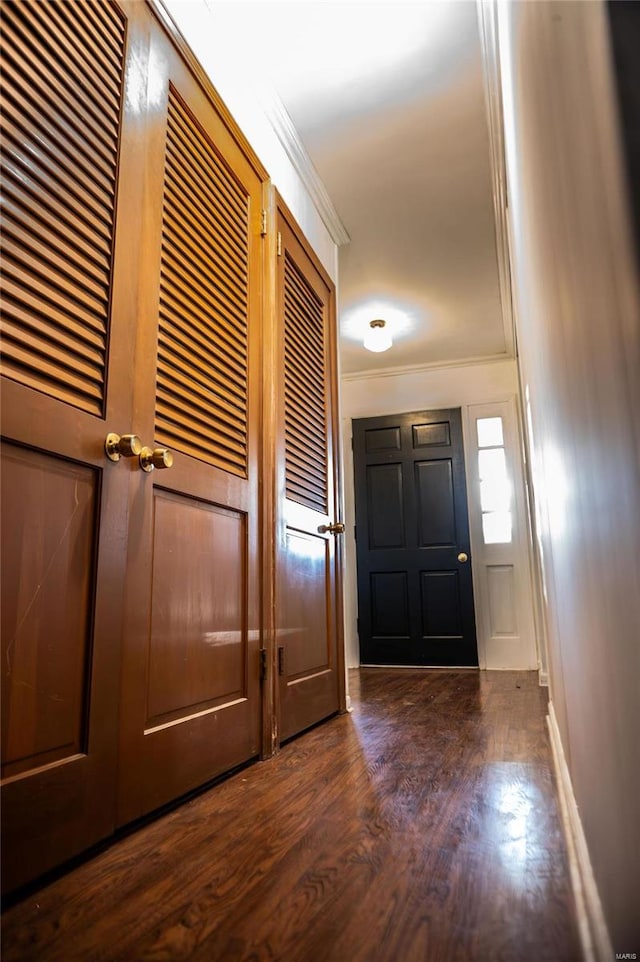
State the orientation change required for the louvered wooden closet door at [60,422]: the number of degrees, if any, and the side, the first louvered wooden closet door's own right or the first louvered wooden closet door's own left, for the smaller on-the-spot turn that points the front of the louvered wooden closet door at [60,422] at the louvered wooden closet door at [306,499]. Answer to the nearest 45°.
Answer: approximately 90° to the first louvered wooden closet door's own left

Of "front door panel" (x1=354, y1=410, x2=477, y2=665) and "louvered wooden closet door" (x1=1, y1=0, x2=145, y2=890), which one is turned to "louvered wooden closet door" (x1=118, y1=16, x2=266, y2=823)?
the front door panel

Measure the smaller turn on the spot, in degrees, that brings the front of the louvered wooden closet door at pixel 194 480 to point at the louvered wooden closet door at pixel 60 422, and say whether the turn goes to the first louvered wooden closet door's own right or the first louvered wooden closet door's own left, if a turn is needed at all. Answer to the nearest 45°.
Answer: approximately 90° to the first louvered wooden closet door's own right

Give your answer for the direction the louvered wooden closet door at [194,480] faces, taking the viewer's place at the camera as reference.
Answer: facing the viewer and to the right of the viewer

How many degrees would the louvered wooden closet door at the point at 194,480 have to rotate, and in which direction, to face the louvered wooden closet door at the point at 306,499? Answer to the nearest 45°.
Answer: approximately 90° to its left

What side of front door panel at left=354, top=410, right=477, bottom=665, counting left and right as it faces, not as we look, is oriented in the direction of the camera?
front

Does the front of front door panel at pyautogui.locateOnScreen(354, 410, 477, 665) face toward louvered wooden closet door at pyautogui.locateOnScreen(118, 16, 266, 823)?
yes

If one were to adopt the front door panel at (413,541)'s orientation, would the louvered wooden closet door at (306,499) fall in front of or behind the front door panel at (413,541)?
in front

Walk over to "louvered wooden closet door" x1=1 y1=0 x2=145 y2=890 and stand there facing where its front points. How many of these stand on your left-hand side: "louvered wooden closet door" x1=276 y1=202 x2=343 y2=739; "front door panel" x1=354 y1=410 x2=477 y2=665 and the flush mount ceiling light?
3

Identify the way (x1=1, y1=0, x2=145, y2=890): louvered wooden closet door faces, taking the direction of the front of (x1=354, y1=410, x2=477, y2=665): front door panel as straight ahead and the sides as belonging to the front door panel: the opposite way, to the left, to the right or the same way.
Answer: to the left
